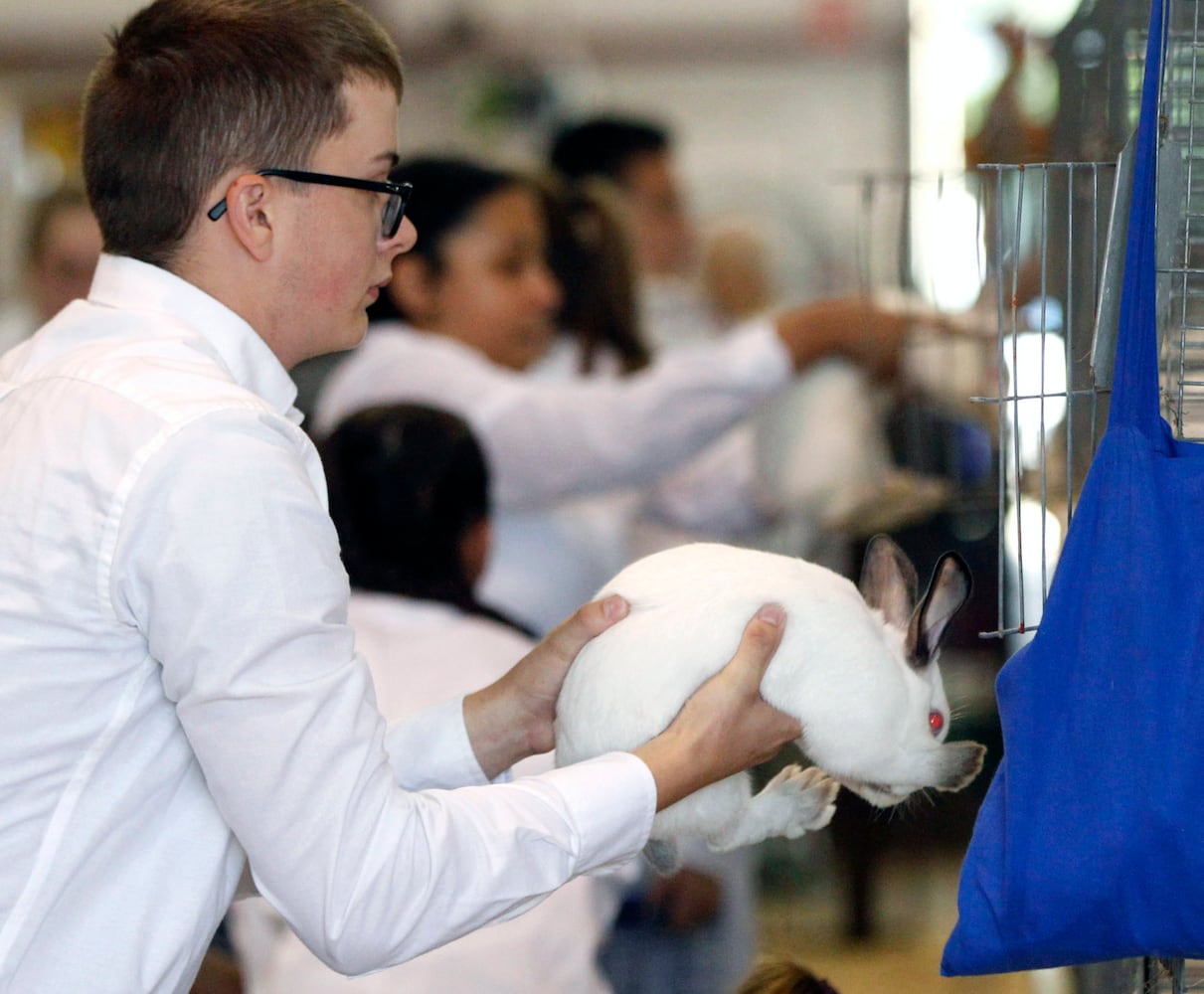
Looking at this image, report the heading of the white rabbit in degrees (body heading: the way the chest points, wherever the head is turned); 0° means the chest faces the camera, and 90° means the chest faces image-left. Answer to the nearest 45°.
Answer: approximately 270°

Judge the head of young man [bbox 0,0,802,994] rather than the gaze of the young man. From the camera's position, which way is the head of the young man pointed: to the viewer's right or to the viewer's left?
to the viewer's right

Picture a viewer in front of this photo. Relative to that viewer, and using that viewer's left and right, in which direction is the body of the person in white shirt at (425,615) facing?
facing away from the viewer and to the right of the viewer

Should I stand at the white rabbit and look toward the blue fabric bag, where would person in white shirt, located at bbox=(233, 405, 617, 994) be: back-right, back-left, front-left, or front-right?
back-left
